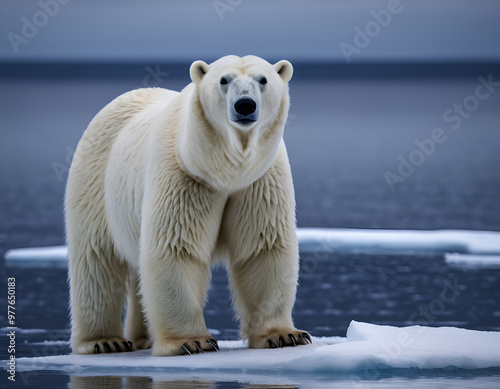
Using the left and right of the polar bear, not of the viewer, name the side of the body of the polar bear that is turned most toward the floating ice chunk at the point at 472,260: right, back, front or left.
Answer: left

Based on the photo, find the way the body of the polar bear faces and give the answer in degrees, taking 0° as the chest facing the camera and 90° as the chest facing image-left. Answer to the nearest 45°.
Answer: approximately 315°
